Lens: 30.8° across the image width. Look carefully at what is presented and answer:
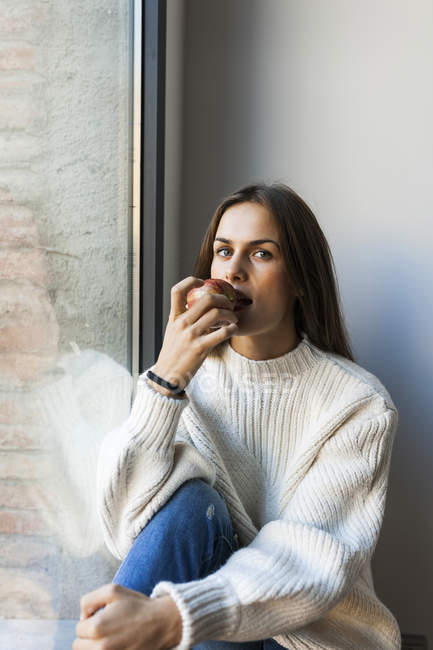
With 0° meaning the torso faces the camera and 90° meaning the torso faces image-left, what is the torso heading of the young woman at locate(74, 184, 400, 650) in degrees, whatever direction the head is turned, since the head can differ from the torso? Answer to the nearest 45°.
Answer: approximately 45°
